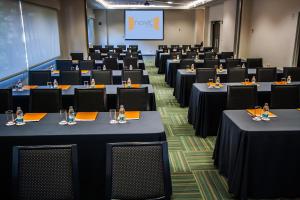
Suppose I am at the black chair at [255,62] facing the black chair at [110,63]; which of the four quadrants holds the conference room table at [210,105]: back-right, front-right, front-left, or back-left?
front-left

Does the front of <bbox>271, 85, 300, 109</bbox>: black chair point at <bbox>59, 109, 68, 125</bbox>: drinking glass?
no

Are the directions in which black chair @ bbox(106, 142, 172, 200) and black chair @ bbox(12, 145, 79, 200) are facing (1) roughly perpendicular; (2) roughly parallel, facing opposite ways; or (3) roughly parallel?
roughly parallel

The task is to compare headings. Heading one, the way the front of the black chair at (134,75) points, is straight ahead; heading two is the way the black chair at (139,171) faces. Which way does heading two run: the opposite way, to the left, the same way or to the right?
the same way

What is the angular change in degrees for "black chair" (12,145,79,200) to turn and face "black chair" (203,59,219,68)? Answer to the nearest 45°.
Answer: approximately 45° to its right

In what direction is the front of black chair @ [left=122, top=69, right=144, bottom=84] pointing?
away from the camera

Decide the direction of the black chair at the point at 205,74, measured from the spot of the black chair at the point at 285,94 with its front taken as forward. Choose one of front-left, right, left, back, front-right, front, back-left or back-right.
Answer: front-left

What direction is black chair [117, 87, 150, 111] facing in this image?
away from the camera

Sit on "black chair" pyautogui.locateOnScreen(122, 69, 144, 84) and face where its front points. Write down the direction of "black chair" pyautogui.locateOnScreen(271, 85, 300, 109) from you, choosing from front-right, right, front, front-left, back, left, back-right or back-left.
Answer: back-right

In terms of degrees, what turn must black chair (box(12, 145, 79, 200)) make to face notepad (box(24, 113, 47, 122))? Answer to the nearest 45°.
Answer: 0° — it already faces it

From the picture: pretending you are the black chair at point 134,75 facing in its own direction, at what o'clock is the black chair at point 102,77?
the black chair at point 102,77 is roughly at 9 o'clock from the black chair at point 134,75.

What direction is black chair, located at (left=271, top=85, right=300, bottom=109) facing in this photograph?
away from the camera

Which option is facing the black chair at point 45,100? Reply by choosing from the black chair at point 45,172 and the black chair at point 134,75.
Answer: the black chair at point 45,172

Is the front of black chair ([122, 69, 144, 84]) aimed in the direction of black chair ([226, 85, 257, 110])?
no

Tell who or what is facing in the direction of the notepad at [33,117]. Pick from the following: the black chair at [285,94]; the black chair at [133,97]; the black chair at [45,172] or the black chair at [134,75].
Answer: the black chair at [45,172]

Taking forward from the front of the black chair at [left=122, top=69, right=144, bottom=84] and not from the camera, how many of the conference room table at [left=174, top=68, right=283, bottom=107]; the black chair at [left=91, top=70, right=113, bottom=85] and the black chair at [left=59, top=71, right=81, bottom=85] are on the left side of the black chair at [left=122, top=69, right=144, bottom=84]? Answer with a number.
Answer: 2

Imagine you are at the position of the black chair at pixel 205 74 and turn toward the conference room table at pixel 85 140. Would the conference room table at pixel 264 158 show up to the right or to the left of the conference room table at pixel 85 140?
left

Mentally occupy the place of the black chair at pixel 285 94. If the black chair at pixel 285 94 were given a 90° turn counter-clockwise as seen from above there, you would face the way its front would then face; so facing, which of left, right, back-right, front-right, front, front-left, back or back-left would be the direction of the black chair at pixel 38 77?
front

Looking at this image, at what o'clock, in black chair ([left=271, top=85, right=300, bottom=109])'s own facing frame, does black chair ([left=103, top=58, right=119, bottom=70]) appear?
black chair ([left=103, top=58, right=119, bottom=70]) is roughly at 10 o'clock from black chair ([left=271, top=85, right=300, bottom=109]).

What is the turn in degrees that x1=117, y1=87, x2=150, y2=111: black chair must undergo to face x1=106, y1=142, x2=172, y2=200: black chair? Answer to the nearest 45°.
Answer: approximately 180°
